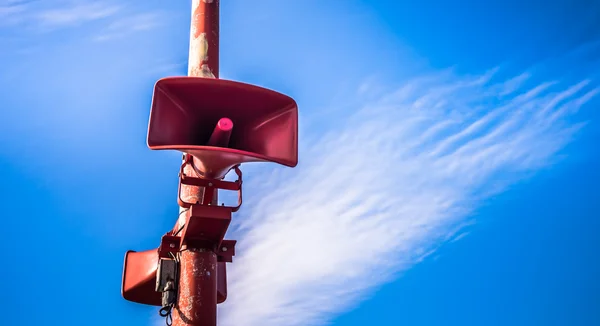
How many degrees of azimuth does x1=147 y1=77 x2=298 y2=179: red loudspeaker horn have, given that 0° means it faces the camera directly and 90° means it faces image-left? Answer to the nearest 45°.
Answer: approximately 0°
